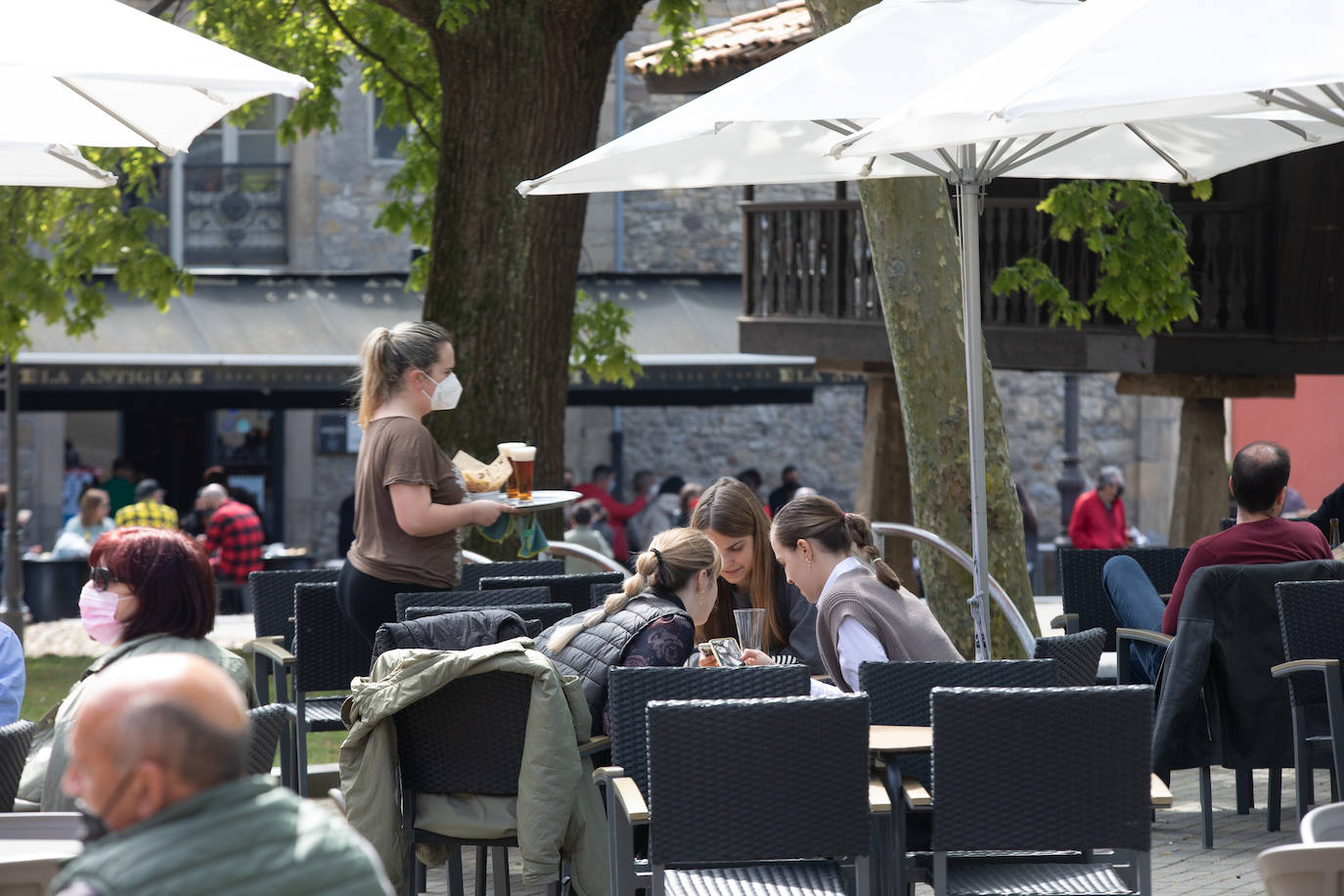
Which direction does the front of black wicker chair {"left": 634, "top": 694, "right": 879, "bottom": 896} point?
away from the camera

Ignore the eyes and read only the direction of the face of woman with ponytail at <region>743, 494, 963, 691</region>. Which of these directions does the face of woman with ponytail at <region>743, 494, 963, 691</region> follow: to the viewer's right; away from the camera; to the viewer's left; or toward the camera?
to the viewer's left

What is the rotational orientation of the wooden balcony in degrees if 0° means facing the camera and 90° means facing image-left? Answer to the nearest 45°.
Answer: approximately 0°

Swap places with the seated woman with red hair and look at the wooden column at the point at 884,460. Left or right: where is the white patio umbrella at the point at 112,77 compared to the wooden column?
left

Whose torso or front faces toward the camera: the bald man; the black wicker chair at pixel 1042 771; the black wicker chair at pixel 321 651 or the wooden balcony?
the wooden balcony

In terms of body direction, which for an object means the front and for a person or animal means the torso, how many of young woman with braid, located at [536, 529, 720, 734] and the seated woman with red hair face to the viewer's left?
1

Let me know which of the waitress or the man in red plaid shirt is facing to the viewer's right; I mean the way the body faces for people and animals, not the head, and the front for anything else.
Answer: the waitress

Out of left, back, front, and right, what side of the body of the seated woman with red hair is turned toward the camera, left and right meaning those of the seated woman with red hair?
left

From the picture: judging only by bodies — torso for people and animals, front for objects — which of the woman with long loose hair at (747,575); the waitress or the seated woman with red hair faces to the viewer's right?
the waitress

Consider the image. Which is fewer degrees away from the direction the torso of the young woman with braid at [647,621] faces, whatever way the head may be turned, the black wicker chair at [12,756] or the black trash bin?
the black trash bin
